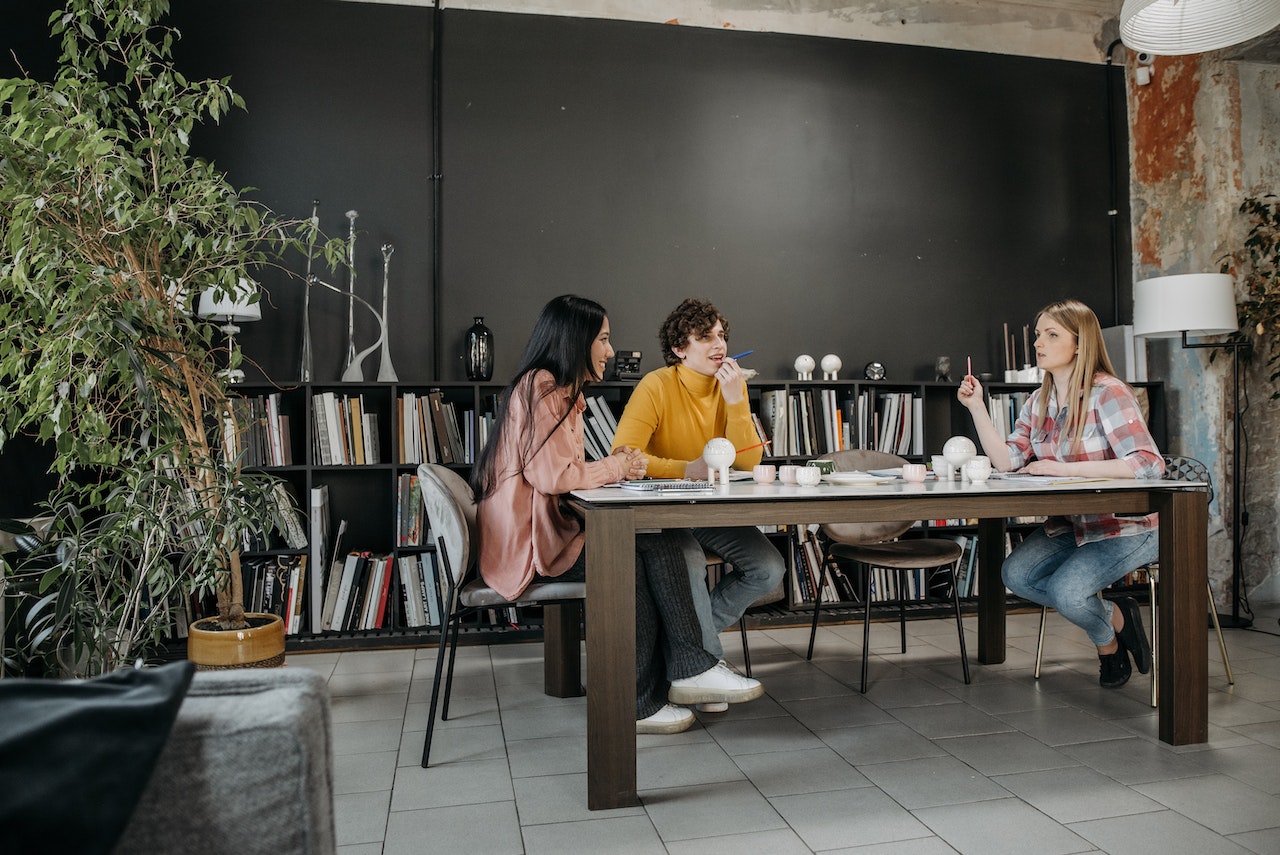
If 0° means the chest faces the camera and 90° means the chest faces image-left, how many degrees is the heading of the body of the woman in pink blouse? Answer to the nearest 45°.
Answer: approximately 270°

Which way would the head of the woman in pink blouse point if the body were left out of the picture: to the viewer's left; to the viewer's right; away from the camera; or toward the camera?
to the viewer's right

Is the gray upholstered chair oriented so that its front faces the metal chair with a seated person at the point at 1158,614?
yes

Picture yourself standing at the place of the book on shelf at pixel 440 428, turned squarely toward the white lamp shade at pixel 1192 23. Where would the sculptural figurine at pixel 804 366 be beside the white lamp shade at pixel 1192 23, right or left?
left

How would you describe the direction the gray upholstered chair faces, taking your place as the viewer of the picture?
facing to the right of the viewer

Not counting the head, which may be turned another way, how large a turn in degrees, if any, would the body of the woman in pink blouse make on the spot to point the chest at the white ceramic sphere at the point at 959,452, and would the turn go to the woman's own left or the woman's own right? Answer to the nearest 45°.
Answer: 0° — they already face it

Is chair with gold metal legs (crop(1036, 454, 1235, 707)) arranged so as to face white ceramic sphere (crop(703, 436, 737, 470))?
yes

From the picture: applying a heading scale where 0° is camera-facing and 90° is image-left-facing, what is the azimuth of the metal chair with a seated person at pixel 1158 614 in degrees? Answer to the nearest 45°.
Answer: approximately 45°
